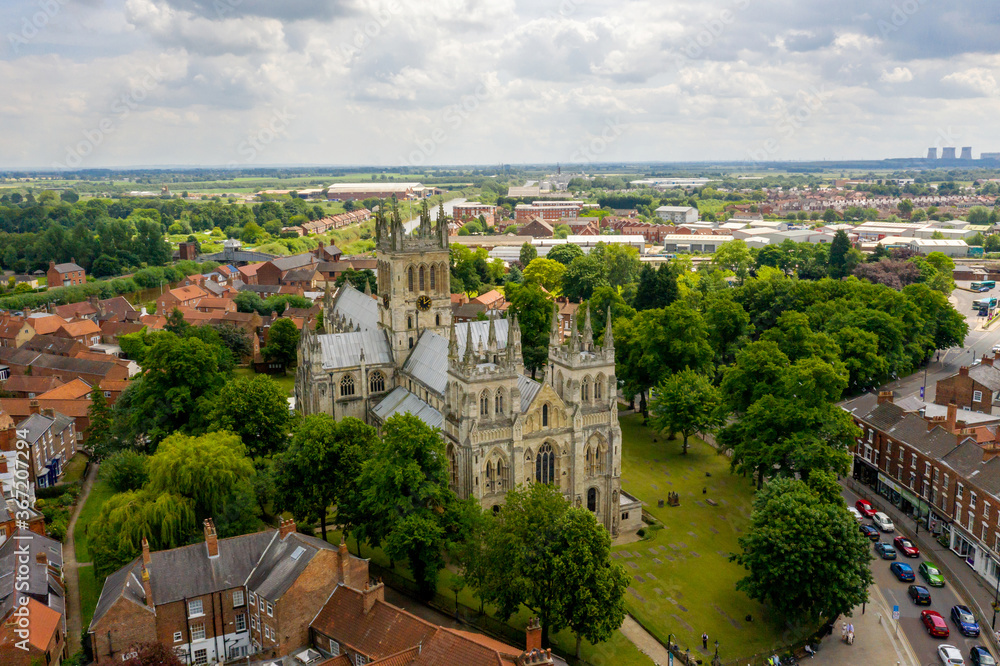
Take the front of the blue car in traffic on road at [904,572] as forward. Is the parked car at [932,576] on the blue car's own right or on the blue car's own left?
on the blue car's own right

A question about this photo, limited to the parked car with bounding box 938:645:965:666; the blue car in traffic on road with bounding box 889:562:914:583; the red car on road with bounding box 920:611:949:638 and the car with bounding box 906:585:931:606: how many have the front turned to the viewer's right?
0

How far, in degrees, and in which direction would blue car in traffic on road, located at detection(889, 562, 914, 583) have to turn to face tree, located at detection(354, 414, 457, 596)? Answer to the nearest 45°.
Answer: approximately 90° to its left

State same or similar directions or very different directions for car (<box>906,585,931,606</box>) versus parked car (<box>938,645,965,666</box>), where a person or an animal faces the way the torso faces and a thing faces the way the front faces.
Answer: same or similar directions

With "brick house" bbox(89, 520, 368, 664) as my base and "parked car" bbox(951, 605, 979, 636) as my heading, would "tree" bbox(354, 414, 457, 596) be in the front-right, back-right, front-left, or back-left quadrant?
front-left

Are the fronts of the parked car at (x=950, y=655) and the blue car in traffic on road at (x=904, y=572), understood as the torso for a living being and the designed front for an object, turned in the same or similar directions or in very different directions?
same or similar directions

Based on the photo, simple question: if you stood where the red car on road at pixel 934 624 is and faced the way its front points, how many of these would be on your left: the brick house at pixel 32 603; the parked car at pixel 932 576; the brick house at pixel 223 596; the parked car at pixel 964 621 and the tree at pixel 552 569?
3

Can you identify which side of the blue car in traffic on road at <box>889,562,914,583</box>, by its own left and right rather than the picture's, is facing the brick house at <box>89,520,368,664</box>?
left

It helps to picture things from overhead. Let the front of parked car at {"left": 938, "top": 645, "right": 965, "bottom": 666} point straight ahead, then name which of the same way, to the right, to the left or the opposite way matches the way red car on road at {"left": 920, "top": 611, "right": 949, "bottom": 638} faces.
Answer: the same way

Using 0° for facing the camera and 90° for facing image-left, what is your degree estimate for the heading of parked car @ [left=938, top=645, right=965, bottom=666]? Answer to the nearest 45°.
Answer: approximately 135°

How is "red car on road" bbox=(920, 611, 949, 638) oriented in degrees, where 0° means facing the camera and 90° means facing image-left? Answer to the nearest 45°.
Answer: approximately 135°

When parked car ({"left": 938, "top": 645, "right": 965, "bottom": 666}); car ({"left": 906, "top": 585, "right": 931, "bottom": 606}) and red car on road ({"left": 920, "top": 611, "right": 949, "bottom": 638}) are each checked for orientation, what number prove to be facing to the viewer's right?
0

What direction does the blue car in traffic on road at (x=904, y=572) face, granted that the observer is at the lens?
facing away from the viewer and to the left of the viewer

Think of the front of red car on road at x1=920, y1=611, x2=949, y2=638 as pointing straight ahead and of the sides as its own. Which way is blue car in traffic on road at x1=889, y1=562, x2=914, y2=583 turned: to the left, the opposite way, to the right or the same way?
the same way

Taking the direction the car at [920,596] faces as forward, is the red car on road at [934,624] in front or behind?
behind

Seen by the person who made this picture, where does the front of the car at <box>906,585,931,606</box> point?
facing away from the viewer and to the left of the viewer

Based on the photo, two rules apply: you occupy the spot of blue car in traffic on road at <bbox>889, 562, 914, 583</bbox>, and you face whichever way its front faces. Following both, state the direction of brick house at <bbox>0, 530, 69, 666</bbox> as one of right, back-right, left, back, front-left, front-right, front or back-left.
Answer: left

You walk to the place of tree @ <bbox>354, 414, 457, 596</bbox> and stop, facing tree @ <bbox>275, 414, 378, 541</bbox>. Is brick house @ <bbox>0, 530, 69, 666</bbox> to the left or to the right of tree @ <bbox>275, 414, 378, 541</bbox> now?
left

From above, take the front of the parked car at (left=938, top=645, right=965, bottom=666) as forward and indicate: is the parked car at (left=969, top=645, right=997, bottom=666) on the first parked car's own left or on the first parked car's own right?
on the first parked car's own right

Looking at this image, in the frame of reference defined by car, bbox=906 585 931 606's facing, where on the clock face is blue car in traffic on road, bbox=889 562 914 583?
The blue car in traffic on road is roughly at 1 o'clock from the car.

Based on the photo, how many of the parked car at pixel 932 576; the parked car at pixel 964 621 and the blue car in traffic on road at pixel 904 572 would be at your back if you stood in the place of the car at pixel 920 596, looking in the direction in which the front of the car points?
1

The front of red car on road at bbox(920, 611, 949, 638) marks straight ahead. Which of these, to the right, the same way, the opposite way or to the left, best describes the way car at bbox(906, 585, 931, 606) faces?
the same way
